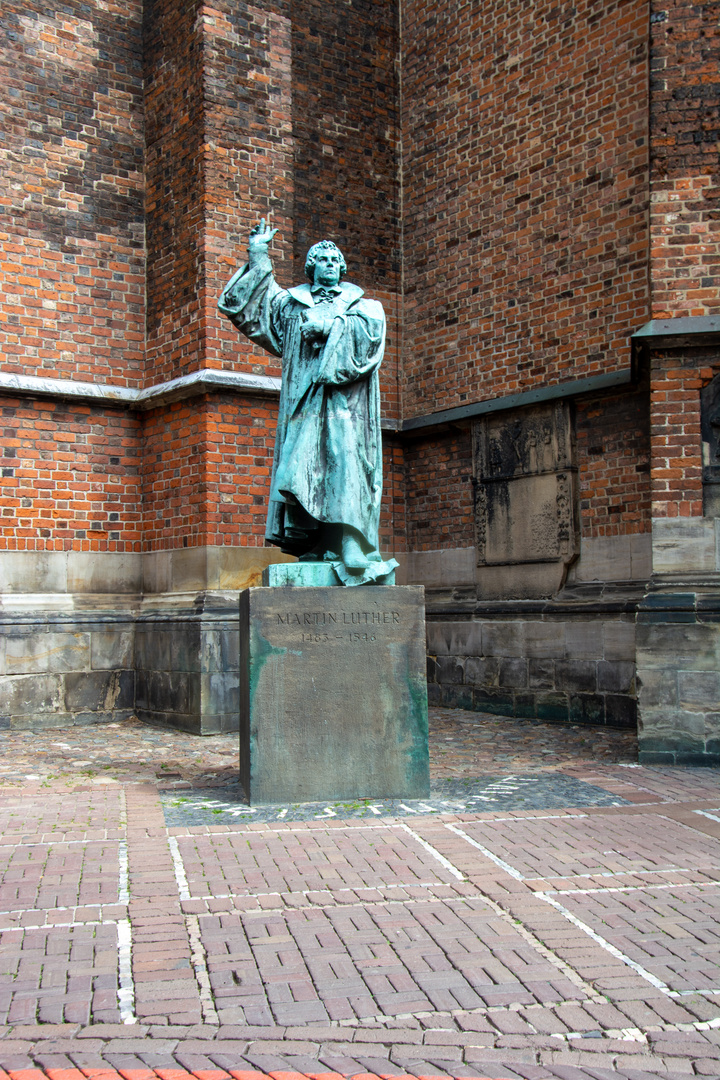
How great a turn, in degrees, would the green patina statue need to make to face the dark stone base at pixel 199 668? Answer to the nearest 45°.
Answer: approximately 180°

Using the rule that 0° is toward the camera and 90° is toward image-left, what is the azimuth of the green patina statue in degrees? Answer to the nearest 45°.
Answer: approximately 0°
